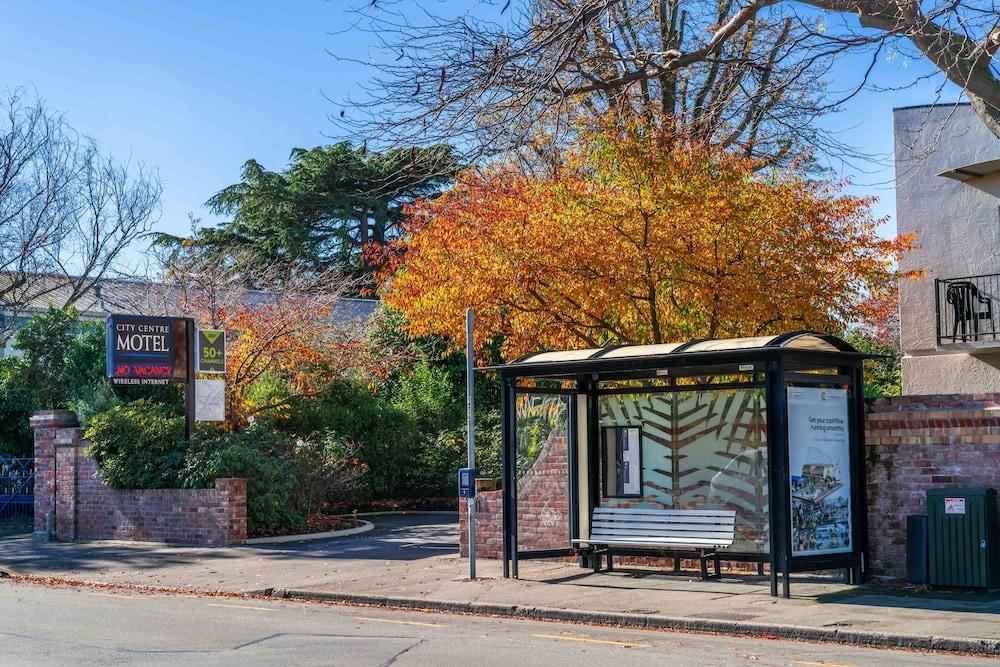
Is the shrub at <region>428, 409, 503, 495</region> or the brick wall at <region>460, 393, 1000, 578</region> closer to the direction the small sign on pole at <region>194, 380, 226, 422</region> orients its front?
the brick wall

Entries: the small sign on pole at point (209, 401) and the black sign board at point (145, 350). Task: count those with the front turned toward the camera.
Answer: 2

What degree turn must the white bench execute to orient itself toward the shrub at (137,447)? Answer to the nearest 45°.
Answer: approximately 90° to its right

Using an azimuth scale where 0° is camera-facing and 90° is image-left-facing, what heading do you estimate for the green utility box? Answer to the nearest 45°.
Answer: approximately 45°

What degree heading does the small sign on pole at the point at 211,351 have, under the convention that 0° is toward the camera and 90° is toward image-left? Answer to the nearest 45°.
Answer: approximately 0°
